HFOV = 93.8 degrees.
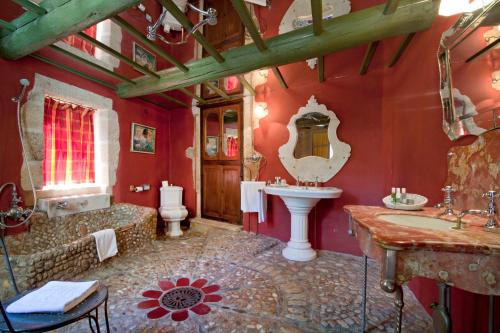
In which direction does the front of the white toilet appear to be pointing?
toward the camera

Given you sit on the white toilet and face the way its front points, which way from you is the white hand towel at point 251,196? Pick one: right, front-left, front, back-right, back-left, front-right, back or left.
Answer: front-left

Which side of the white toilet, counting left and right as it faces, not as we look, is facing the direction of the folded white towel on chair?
front

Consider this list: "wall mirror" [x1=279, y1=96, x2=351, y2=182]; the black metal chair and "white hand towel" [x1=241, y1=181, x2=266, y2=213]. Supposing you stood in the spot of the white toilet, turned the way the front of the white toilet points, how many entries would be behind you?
0

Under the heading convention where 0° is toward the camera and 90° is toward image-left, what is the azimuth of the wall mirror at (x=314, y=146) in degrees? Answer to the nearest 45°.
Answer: approximately 0°

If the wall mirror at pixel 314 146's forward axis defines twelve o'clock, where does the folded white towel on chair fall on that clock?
The folded white towel on chair is roughly at 1 o'clock from the wall mirror.

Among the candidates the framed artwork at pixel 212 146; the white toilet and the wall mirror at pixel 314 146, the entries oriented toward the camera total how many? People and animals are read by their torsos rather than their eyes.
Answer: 3

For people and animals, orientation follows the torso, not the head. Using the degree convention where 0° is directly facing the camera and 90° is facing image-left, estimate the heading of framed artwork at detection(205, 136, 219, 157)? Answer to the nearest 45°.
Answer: approximately 0°
